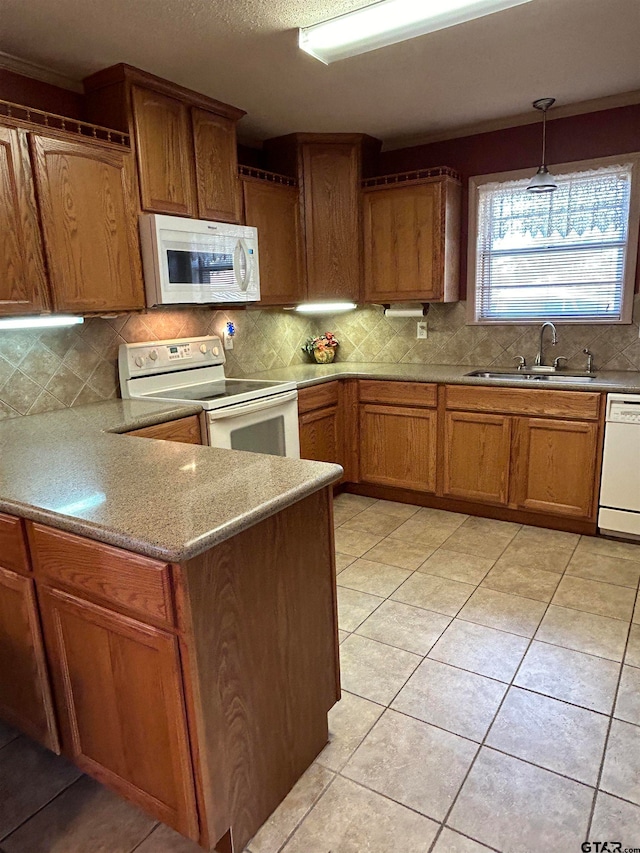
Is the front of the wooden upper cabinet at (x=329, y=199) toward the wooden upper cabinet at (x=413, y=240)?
no

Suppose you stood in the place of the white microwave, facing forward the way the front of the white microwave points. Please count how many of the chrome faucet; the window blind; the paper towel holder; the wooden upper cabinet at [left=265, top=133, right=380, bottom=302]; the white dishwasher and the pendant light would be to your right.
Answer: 0

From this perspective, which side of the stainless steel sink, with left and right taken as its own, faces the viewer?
front

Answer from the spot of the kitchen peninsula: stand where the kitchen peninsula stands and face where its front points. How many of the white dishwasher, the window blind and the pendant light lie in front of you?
0

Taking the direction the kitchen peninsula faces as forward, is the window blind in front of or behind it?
behind

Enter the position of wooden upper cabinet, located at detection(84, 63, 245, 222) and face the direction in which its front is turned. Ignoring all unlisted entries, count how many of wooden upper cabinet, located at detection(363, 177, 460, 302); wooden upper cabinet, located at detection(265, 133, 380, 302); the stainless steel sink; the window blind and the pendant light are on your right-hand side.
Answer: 0

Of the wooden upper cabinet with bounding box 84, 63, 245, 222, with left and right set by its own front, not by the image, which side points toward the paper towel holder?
left

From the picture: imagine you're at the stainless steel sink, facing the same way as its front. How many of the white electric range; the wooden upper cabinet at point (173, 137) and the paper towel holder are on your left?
0

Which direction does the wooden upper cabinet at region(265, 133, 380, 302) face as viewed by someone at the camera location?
facing the viewer

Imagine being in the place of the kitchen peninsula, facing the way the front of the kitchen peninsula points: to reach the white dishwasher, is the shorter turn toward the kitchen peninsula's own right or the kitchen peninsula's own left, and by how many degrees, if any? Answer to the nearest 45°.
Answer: approximately 135° to the kitchen peninsula's own left

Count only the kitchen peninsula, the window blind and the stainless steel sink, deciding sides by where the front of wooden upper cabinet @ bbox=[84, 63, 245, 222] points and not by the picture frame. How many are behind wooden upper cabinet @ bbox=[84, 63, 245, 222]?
0

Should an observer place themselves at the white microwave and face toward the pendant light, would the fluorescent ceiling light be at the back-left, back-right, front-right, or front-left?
front-right

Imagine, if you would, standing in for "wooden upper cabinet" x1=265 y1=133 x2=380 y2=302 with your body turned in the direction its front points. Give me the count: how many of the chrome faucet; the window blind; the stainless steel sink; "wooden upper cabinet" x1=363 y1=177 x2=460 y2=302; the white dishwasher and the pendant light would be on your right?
0

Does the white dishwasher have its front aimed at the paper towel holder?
no

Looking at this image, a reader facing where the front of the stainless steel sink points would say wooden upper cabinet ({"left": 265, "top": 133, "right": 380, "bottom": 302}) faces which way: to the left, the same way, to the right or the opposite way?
the same way

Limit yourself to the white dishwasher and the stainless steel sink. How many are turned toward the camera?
2

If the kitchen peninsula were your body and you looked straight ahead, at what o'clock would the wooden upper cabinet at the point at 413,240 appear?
The wooden upper cabinet is roughly at 6 o'clock from the kitchen peninsula.
